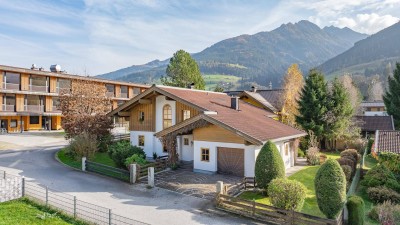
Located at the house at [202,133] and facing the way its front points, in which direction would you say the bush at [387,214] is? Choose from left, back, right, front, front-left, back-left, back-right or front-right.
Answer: left

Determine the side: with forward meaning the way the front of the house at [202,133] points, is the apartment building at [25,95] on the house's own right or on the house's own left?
on the house's own right

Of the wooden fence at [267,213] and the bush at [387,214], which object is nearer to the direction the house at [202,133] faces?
the wooden fence

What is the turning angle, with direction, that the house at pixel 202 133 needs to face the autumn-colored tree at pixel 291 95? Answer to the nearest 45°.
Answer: approximately 180°

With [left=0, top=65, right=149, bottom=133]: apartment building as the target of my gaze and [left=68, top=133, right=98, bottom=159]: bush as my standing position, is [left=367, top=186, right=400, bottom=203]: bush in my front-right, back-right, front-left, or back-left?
back-right

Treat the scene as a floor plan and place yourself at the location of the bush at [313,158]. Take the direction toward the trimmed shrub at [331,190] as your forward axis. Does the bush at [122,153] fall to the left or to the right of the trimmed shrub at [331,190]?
right

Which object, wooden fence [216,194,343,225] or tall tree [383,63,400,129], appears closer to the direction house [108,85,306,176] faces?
the wooden fence

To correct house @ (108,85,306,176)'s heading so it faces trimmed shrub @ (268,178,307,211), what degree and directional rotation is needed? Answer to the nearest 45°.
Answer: approximately 90° to its left

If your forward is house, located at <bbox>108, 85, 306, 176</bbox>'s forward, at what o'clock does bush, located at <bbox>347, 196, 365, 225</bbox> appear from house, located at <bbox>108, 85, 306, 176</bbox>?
The bush is roughly at 9 o'clock from the house.

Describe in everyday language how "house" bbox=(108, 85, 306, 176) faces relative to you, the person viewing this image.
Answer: facing the viewer and to the left of the viewer

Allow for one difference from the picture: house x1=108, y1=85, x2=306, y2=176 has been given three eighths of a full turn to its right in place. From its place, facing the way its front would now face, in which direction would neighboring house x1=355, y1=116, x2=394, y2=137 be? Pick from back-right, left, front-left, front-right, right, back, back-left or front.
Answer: front-right

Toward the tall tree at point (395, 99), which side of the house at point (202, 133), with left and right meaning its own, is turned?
back

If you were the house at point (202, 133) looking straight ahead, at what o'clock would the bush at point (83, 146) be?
The bush is roughly at 2 o'clock from the house.
